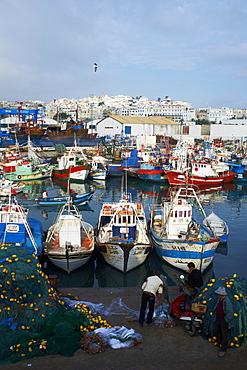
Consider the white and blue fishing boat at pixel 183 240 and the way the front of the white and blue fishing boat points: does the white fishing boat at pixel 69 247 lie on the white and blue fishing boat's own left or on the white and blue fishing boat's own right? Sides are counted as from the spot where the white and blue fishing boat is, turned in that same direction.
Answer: on the white and blue fishing boat's own right

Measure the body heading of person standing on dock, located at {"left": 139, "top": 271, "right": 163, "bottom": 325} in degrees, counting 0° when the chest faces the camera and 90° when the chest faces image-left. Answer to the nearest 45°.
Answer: approximately 225°

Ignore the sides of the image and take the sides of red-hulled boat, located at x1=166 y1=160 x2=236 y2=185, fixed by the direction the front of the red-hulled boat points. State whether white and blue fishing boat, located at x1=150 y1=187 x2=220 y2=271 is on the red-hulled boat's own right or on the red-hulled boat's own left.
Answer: on the red-hulled boat's own left

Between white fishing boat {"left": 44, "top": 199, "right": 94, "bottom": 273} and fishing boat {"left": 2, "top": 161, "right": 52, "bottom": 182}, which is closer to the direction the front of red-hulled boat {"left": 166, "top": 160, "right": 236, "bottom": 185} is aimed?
the fishing boat

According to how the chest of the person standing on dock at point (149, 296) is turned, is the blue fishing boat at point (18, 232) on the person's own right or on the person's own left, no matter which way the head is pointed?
on the person's own left

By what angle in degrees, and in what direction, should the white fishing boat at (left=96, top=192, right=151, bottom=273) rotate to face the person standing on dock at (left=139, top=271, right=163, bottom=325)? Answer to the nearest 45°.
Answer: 0° — it already faces them

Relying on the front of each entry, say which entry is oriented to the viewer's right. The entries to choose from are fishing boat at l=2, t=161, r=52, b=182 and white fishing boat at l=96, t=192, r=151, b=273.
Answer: the fishing boat
